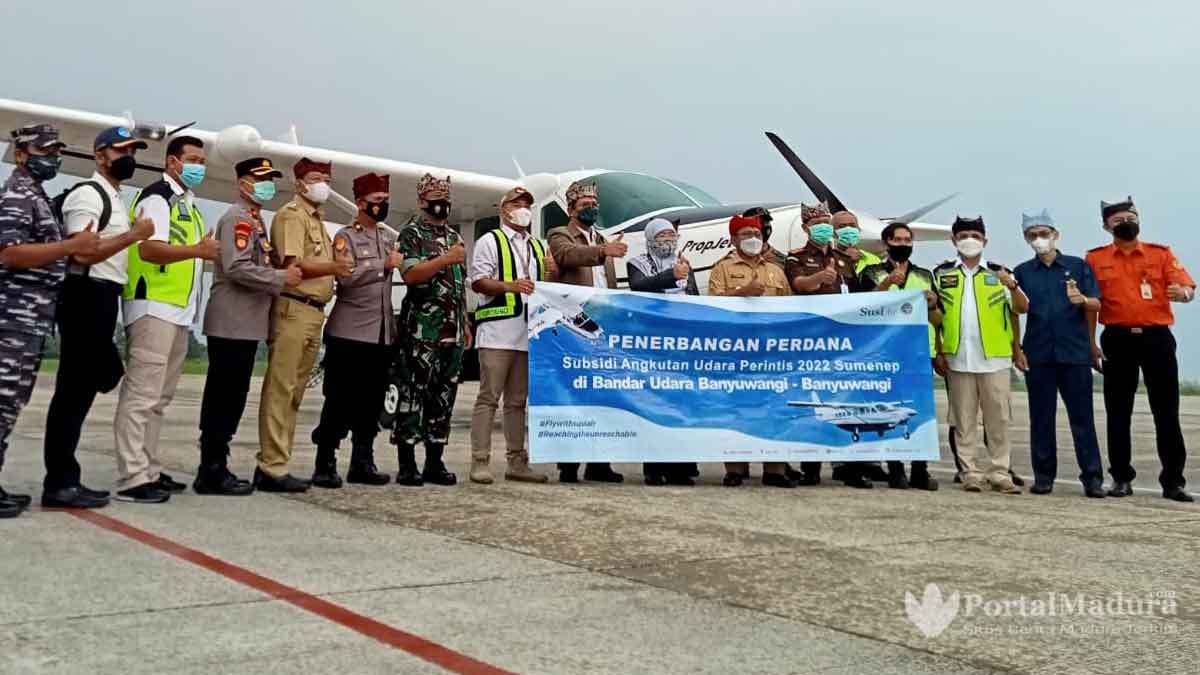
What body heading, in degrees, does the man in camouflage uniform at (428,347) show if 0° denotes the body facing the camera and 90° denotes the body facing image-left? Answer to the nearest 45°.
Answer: approximately 315°

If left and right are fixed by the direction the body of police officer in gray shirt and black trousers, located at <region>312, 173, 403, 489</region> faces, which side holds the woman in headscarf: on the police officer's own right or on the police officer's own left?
on the police officer's own left

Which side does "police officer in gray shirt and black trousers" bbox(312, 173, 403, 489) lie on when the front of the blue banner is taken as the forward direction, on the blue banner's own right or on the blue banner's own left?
on the blue banner's own right

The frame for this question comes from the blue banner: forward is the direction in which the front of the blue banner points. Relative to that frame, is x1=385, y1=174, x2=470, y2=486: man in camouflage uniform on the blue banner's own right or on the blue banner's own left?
on the blue banner's own right

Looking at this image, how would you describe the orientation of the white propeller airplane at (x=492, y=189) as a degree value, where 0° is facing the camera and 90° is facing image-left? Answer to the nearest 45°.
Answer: approximately 315°

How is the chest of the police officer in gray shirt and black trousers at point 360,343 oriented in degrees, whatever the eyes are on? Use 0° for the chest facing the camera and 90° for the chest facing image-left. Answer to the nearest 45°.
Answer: approximately 315°
